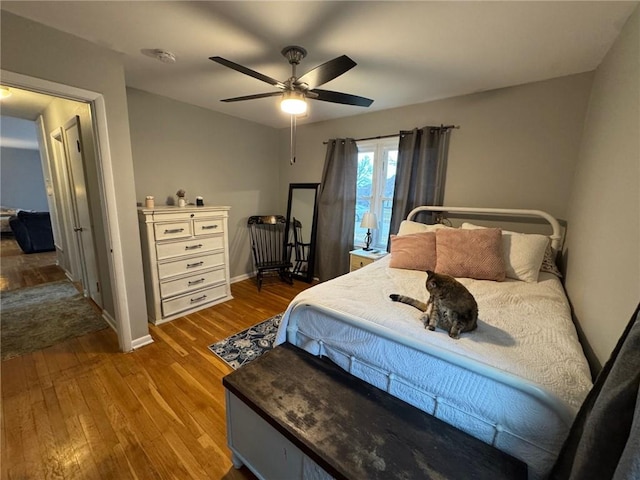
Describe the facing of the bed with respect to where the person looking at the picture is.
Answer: facing the viewer and to the left of the viewer

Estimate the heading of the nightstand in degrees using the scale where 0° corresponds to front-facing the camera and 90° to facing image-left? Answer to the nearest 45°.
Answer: approximately 45°

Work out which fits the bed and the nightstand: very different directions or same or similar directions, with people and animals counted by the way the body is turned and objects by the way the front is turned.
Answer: same or similar directions

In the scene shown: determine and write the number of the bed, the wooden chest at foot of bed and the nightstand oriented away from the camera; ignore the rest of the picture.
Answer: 0

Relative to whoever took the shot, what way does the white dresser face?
facing the viewer and to the right of the viewer

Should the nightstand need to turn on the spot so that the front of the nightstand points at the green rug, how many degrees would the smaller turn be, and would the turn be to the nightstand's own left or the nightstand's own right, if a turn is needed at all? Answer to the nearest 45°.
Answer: approximately 45° to the nightstand's own right

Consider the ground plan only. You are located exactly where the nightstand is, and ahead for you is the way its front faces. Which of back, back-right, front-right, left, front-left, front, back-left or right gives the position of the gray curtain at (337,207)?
right

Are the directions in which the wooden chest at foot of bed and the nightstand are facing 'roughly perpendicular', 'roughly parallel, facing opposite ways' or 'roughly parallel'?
roughly parallel

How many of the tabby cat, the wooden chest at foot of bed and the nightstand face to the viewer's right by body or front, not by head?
0

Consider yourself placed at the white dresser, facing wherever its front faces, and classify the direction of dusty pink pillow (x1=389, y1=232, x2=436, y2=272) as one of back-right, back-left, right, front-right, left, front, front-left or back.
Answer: front

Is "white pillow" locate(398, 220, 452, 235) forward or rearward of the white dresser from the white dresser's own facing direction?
forward

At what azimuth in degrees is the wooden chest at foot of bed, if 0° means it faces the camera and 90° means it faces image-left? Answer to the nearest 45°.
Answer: approximately 45°

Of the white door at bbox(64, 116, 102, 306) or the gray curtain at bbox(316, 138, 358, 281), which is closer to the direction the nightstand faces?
the white door
